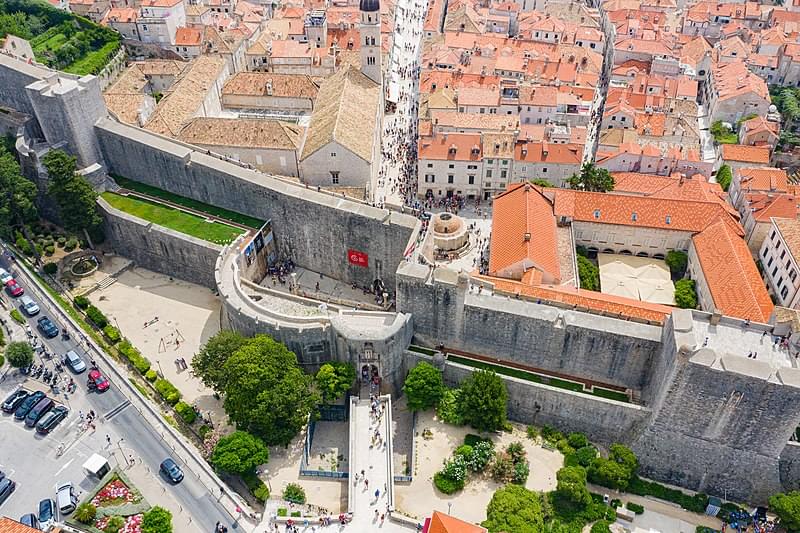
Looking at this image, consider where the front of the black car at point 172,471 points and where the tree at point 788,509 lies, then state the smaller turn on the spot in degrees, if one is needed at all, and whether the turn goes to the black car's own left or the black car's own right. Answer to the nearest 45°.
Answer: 0° — it already faces it

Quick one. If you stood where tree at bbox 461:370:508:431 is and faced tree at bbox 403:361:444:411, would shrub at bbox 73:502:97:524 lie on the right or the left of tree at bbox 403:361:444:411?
left

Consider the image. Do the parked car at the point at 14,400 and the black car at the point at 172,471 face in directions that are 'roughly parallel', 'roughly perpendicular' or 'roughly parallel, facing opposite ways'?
roughly perpendicular
